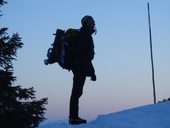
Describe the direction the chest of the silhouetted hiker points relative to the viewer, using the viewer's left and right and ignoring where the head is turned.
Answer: facing to the right of the viewer
